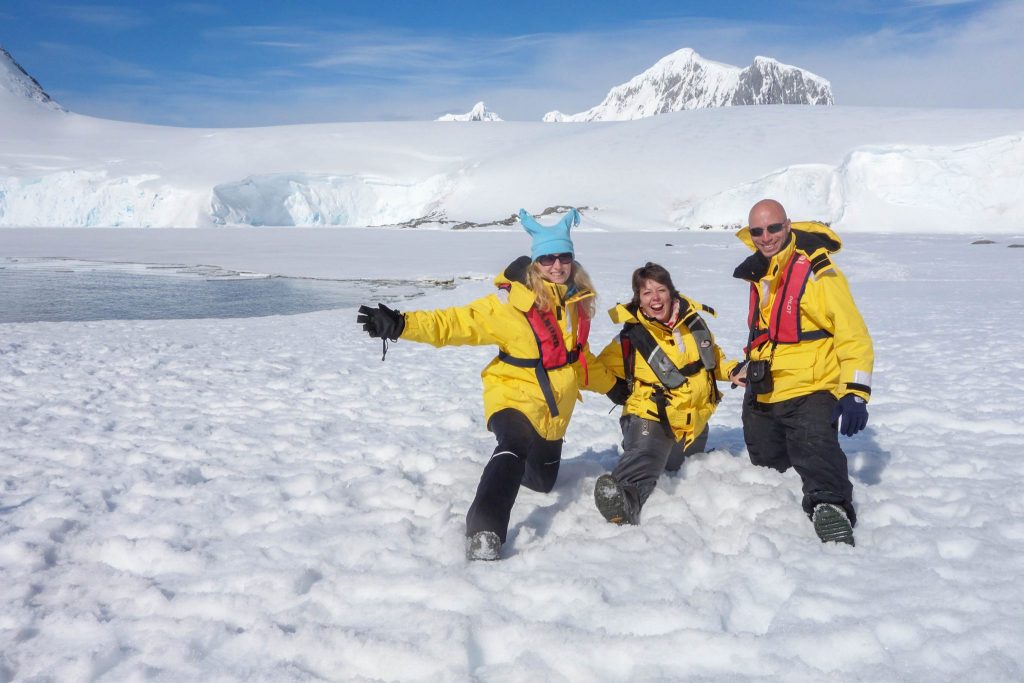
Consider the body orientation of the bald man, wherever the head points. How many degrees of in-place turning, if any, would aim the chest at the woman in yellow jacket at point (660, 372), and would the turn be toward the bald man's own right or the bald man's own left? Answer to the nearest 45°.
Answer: approximately 45° to the bald man's own right

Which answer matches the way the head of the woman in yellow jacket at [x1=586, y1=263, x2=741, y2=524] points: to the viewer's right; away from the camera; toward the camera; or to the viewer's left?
toward the camera

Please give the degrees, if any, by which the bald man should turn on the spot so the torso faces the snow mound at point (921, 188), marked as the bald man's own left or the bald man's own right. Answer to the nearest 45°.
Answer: approximately 135° to the bald man's own right

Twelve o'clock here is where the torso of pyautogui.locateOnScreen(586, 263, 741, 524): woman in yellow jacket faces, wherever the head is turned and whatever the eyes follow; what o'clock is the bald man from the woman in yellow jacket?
The bald man is roughly at 9 o'clock from the woman in yellow jacket.

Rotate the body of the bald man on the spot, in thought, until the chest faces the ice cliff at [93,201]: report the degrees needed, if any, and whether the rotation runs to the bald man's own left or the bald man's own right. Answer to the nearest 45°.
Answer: approximately 90° to the bald man's own right

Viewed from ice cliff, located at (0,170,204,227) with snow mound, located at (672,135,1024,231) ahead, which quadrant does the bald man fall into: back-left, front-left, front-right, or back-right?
front-right

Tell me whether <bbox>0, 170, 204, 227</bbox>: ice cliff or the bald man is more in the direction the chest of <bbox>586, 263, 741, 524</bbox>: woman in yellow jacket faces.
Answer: the bald man

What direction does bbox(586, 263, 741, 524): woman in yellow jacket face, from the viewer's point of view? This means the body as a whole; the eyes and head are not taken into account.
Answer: toward the camera

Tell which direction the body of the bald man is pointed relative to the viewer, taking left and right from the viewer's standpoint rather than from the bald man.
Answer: facing the viewer and to the left of the viewer

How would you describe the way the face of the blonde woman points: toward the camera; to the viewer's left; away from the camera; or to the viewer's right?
toward the camera

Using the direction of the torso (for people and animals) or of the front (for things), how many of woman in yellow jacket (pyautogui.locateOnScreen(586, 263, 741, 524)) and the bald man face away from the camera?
0

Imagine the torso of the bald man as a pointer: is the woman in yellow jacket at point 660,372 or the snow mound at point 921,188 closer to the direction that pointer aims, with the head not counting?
the woman in yellow jacket
